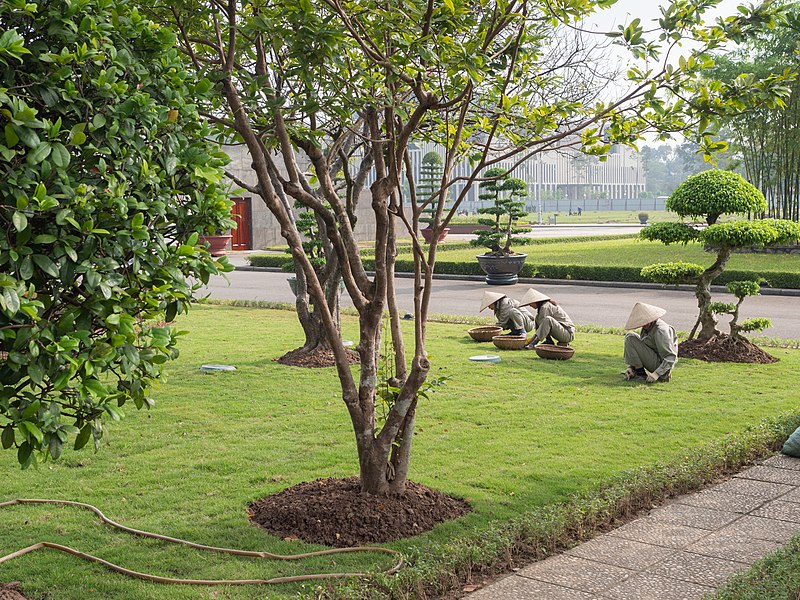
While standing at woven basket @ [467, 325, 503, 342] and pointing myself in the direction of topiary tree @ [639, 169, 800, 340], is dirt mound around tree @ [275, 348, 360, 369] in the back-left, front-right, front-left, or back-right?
back-right

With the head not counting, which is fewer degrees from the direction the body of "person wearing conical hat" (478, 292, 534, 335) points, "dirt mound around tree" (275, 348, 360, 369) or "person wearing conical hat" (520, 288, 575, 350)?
the dirt mound around tree

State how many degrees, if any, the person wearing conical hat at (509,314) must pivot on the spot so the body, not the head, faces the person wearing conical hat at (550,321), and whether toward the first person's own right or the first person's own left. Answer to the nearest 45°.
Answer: approximately 135° to the first person's own left

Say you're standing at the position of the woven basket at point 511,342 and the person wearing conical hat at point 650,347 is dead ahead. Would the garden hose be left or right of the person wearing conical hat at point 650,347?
right

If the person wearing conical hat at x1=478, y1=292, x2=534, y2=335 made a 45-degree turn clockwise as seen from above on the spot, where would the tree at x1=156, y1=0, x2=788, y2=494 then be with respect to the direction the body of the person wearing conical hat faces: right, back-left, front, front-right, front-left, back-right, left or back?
back-left

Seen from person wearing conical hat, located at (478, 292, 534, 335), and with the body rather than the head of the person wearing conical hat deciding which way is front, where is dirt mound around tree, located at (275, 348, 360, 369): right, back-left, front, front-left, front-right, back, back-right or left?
front-left

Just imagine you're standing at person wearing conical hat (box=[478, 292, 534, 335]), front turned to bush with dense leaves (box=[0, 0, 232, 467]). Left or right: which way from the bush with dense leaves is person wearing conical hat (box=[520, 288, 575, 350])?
left

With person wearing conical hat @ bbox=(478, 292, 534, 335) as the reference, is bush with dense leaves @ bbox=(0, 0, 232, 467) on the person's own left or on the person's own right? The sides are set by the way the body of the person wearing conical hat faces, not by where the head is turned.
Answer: on the person's own left

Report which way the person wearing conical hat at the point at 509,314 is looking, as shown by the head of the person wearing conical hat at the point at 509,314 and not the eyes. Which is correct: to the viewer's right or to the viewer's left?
to the viewer's left

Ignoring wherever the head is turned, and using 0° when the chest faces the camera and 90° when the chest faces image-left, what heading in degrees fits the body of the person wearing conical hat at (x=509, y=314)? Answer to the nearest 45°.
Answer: approximately 90°

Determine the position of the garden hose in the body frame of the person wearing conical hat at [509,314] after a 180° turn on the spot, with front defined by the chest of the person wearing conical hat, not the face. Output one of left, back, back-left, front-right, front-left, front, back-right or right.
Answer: right
